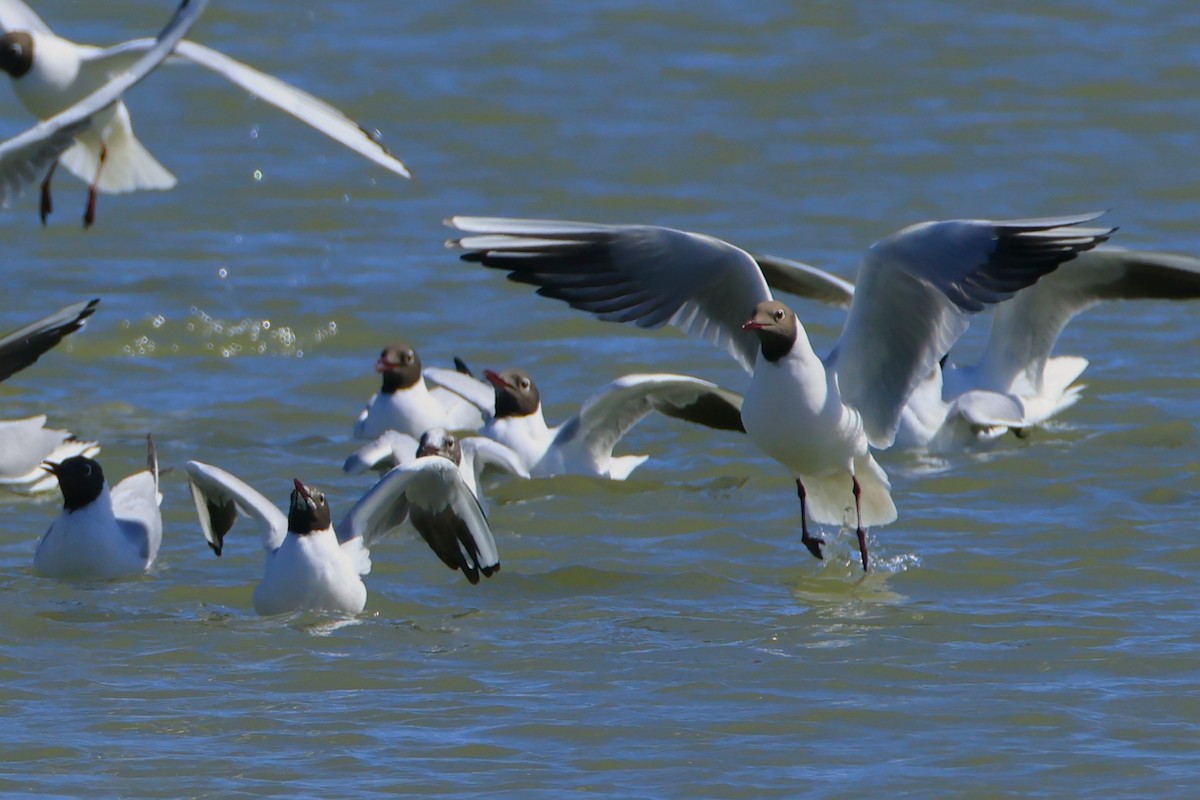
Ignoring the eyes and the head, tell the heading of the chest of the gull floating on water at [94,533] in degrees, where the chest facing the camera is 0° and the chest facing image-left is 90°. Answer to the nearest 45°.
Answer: approximately 45°

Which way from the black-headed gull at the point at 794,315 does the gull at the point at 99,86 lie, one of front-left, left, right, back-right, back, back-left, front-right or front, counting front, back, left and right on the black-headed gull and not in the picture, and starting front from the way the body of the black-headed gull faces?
right

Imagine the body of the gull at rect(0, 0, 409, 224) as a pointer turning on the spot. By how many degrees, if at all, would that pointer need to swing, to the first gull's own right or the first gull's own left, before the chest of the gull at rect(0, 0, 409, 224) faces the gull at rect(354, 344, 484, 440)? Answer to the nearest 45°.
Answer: approximately 90° to the first gull's own left

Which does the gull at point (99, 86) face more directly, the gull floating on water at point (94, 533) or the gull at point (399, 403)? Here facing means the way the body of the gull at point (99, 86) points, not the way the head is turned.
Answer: the gull floating on water

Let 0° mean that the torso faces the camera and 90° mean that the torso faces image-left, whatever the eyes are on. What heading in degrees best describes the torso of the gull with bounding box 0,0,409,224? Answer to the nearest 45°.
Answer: approximately 45°

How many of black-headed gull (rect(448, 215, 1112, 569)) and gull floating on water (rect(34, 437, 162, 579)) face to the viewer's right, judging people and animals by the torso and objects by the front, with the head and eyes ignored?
0

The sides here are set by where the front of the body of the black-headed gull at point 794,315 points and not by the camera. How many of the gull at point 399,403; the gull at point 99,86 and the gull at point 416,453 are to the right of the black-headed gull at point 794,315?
3

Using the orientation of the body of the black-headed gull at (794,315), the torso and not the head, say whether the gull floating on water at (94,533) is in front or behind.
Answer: in front
